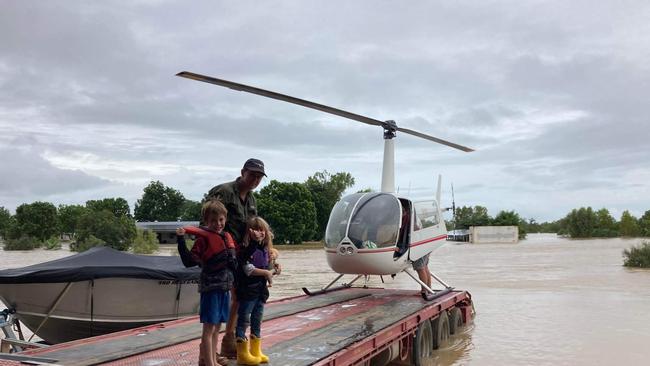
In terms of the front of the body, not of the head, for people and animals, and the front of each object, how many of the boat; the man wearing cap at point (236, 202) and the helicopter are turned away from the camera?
0

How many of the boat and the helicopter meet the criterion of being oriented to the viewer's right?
0

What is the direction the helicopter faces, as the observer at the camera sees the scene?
facing the viewer and to the left of the viewer

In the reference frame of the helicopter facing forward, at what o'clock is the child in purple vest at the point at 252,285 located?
The child in purple vest is roughly at 11 o'clock from the helicopter.

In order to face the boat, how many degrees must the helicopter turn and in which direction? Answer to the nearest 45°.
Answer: approximately 45° to its right

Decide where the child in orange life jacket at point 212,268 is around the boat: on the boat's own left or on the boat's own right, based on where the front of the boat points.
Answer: on the boat's own left

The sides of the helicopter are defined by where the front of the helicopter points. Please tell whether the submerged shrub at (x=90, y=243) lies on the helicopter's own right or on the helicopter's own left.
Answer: on the helicopter's own right

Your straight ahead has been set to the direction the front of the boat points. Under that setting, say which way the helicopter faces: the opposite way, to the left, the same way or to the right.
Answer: the same way

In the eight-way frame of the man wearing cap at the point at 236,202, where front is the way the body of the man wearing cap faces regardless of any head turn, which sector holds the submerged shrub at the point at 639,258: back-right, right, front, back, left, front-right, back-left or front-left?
left

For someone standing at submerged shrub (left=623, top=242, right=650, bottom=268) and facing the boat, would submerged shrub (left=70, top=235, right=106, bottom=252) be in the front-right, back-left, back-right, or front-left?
front-right

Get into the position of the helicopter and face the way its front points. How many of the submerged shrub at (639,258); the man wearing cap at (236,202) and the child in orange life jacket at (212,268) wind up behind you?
1

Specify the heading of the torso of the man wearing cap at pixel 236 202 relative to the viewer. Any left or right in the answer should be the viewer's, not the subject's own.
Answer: facing the viewer and to the right of the viewer

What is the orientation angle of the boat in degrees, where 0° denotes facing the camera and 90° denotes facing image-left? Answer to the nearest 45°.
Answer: approximately 45°

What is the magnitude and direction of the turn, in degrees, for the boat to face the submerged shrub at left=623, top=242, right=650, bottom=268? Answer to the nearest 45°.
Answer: approximately 180°
